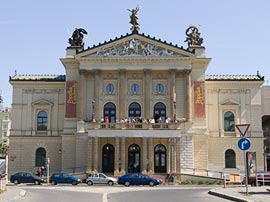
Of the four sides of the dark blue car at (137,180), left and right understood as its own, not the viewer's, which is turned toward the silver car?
back

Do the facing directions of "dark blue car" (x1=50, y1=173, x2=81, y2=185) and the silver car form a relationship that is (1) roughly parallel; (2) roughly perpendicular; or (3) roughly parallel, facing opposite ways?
roughly parallel

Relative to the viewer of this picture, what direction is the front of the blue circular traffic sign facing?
facing the viewer

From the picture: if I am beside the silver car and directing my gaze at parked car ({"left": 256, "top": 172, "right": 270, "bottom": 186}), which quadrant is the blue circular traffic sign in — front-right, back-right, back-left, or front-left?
front-right

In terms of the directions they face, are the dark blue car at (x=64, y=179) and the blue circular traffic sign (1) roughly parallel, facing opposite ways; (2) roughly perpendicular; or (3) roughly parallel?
roughly perpendicular
